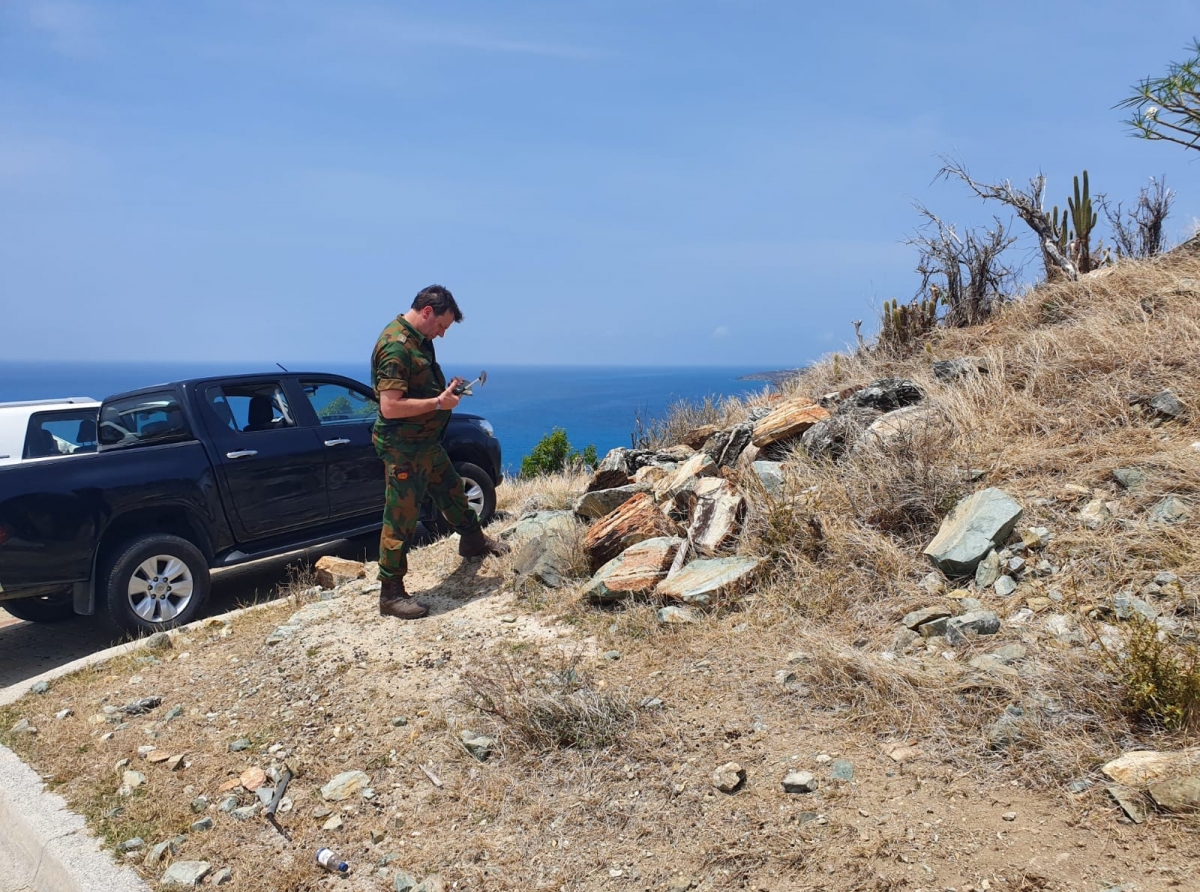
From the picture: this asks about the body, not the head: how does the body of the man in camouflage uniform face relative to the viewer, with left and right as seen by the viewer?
facing to the right of the viewer

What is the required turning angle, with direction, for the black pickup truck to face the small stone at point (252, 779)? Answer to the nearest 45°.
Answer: approximately 135° to its right

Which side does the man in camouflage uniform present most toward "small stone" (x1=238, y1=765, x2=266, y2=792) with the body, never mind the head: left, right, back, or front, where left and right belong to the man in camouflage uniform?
right

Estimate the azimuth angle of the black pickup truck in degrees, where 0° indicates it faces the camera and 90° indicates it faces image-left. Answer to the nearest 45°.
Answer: approximately 225°

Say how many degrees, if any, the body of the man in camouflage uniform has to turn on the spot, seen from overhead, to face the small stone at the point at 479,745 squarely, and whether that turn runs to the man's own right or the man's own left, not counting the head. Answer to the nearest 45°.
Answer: approximately 90° to the man's own right

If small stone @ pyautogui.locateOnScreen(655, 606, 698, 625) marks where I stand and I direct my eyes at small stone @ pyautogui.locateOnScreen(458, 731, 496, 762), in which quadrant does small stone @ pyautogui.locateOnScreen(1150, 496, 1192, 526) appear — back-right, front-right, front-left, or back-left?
back-left

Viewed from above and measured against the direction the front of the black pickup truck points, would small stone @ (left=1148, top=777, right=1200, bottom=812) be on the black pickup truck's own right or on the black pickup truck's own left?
on the black pickup truck's own right

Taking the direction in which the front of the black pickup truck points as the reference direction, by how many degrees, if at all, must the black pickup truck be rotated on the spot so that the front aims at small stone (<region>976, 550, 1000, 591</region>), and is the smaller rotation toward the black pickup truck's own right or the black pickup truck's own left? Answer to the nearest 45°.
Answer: approximately 90° to the black pickup truck's own right

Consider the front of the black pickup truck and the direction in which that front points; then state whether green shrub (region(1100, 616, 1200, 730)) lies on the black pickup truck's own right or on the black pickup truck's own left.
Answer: on the black pickup truck's own right

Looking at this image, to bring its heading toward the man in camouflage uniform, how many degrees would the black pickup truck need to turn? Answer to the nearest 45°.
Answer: approximately 90° to its right
